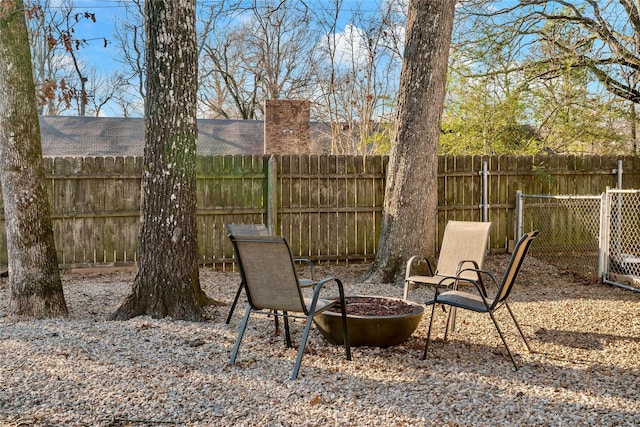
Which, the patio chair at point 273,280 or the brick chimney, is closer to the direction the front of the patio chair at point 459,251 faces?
the patio chair

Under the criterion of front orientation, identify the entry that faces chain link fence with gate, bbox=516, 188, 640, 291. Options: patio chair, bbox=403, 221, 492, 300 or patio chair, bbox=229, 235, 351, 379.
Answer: patio chair, bbox=229, 235, 351, 379

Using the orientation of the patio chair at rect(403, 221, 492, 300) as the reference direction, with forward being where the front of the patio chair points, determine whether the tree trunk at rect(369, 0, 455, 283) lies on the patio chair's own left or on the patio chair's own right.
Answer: on the patio chair's own right

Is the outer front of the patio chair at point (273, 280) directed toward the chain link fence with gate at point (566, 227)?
yes

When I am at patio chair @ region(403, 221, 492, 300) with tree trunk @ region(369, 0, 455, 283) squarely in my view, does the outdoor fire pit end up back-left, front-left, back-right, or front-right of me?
back-left

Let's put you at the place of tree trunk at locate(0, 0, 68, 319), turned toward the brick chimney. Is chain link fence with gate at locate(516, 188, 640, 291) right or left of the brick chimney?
right

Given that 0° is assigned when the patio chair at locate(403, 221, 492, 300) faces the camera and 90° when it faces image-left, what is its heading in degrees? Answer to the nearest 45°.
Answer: approximately 45°

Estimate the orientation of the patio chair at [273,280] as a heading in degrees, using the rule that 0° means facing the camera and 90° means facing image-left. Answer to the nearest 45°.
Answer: approximately 225°

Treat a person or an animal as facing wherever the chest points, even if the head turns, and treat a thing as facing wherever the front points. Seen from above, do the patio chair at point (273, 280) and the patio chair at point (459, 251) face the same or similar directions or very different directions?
very different directions

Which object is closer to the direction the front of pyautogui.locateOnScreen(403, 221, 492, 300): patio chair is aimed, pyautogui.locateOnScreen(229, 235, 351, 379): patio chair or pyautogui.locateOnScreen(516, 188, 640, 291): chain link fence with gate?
the patio chair

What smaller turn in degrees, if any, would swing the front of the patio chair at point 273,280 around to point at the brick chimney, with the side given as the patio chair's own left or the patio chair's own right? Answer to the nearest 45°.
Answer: approximately 45° to the patio chair's own left

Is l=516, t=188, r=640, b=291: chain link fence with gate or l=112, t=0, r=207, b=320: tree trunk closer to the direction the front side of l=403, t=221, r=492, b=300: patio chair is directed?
the tree trunk
